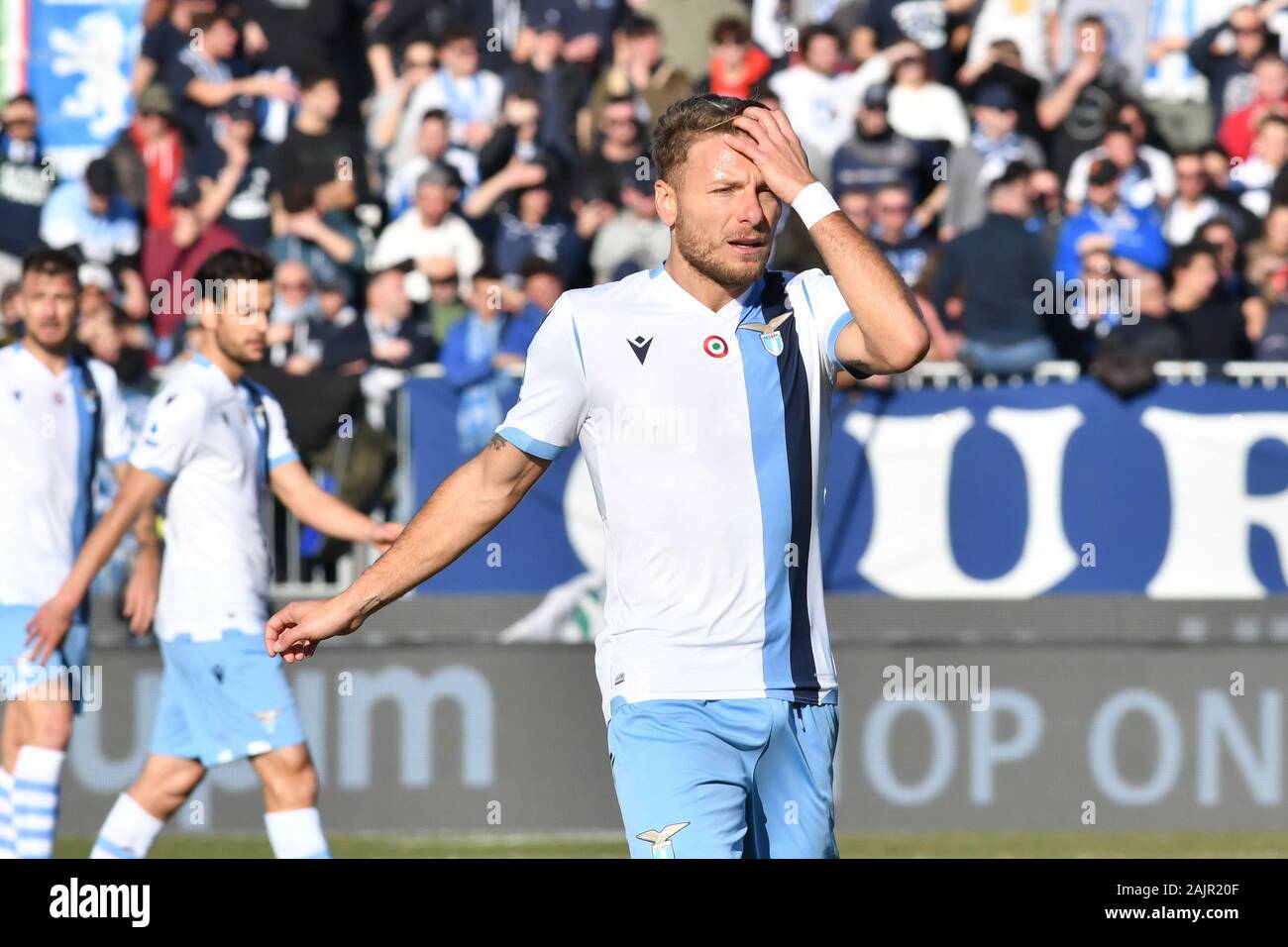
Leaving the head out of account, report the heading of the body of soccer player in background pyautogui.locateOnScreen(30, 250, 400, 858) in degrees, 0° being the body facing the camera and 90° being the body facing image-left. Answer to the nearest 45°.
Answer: approximately 315°

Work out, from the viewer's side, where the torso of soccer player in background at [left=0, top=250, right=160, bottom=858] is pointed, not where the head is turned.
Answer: toward the camera

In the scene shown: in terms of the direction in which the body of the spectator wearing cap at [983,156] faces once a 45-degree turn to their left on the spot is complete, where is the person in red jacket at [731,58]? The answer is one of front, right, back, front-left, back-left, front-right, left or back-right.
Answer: back-right

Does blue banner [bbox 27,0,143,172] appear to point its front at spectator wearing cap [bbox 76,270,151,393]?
yes

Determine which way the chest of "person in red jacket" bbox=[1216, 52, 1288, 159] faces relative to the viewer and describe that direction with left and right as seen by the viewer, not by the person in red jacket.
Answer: facing the viewer

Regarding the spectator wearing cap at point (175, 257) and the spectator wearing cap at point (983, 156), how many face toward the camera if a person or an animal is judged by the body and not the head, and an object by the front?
2

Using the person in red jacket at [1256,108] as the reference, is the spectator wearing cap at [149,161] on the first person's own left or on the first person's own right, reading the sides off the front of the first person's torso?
on the first person's own right

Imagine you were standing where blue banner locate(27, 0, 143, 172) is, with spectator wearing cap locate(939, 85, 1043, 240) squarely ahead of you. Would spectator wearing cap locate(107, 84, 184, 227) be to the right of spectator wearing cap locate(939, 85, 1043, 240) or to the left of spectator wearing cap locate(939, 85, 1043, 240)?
right

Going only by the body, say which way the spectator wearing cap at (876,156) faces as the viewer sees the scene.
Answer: toward the camera

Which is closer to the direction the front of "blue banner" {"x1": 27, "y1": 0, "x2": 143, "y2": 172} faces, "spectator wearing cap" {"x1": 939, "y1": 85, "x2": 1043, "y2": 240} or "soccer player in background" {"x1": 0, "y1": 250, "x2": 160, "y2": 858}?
the soccer player in background

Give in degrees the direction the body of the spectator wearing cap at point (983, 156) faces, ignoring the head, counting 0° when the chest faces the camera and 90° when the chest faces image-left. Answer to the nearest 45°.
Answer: approximately 0°

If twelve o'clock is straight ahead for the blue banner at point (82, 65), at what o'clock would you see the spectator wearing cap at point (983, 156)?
The spectator wearing cap is roughly at 10 o'clock from the blue banner.

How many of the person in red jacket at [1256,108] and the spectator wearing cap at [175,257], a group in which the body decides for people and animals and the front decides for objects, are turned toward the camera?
2

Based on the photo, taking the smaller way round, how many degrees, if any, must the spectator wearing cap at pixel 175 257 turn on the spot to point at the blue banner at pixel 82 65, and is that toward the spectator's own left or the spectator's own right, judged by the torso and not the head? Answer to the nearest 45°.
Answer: approximately 180°
